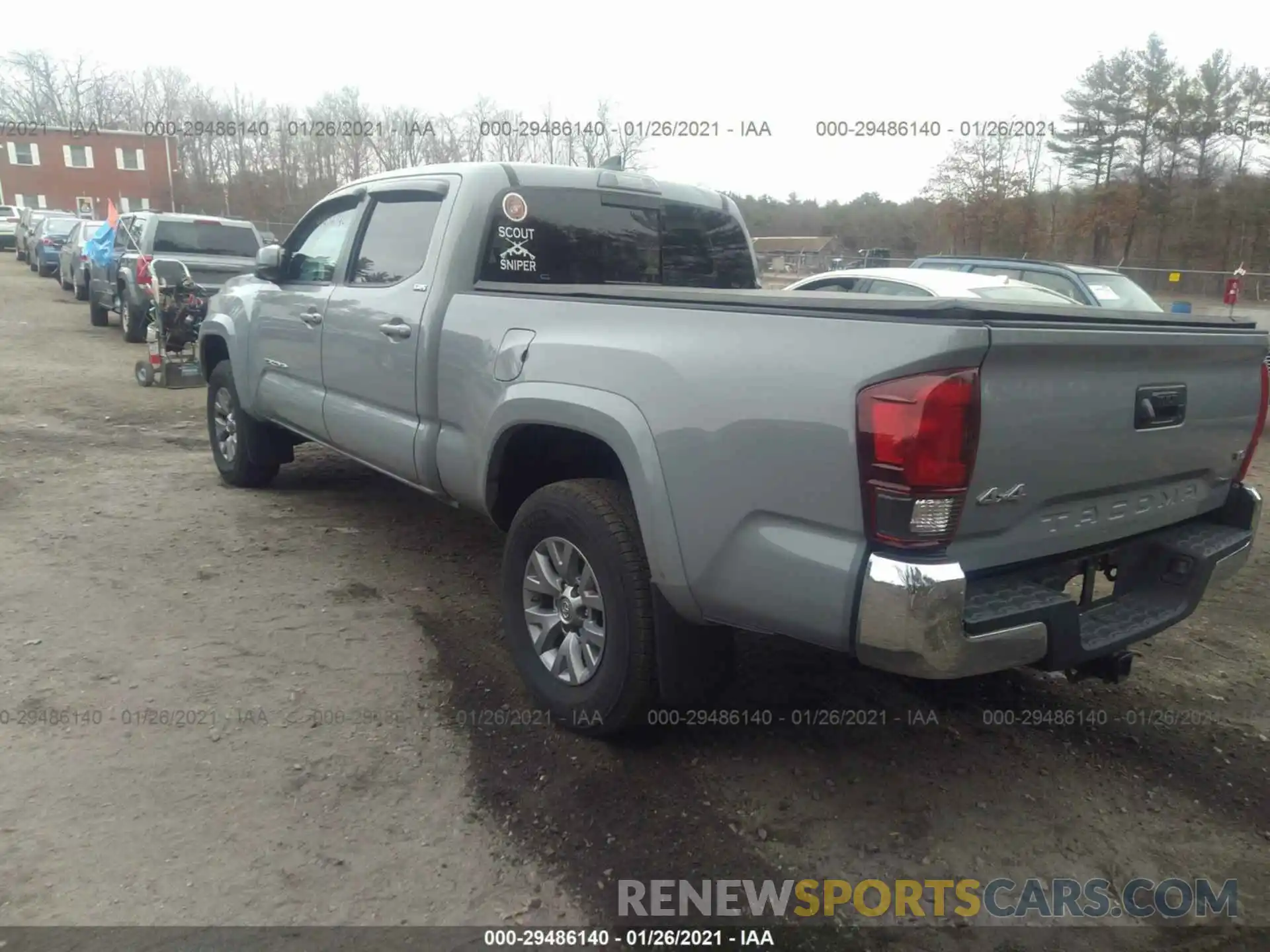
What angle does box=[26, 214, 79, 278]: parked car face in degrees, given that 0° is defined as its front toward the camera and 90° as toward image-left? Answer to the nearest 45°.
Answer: approximately 135°

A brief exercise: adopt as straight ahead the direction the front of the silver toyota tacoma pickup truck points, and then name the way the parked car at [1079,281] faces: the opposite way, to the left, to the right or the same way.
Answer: the opposite way

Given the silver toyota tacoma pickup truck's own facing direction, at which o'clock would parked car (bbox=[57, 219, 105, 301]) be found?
The parked car is roughly at 12 o'clock from the silver toyota tacoma pickup truck.

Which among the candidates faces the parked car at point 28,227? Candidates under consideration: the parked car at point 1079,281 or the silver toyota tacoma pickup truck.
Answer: the silver toyota tacoma pickup truck

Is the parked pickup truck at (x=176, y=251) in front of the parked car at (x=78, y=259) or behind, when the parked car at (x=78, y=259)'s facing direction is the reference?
behind

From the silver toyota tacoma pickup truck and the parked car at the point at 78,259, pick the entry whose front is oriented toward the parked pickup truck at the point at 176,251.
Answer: the silver toyota tacoma pickup truck

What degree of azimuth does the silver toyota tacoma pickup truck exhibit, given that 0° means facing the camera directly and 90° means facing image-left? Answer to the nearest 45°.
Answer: approximately 135°

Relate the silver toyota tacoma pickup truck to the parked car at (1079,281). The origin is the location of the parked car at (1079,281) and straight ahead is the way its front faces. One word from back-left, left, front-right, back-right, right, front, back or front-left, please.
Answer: front-right

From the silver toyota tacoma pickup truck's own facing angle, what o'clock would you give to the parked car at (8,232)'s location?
The parked car is roughly at 12 o'clock from the silver toyota tacoma pickup truck.

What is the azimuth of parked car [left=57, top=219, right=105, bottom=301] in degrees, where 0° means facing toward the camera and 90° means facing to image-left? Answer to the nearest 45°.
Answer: approximately 135°

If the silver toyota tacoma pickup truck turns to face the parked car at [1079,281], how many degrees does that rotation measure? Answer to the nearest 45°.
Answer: approximately 90° to its right
